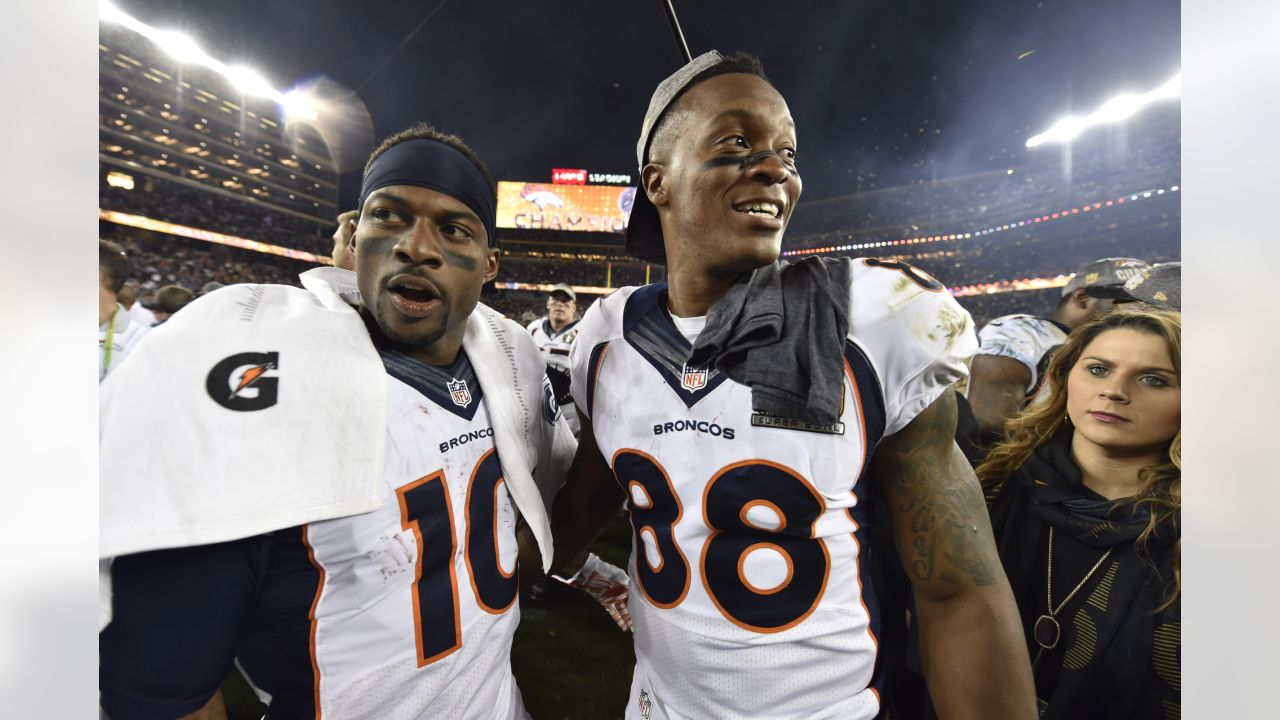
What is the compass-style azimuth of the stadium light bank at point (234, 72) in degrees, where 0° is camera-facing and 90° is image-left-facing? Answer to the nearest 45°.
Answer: approximately 315°

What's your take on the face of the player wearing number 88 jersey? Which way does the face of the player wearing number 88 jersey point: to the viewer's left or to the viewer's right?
to the viewer's right

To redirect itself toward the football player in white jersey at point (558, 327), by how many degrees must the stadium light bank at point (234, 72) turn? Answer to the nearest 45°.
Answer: approximately 45° to its right

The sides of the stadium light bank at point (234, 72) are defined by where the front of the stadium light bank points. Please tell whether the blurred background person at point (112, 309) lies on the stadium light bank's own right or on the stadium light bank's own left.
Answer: on the stadium light bank's own right

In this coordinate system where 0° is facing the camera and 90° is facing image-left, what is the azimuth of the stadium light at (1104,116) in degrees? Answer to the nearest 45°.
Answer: approximately 45°

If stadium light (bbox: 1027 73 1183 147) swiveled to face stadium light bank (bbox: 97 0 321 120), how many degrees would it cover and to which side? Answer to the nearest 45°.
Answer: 0° — it already faces it

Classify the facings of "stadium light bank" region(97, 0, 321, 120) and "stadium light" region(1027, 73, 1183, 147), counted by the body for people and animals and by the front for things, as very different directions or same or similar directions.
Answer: very different directions

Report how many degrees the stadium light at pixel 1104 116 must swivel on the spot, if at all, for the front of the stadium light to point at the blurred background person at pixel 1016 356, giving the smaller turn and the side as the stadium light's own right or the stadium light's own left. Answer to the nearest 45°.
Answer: approximately 45° to the stadium light's own left

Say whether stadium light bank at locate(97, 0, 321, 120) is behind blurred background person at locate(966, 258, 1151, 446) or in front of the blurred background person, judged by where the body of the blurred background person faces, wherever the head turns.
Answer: behind
